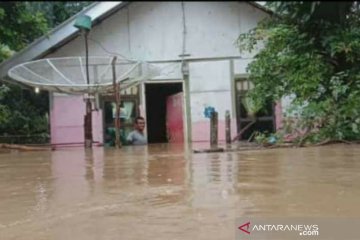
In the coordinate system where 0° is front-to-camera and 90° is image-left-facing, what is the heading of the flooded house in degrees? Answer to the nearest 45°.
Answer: approximately 0°
